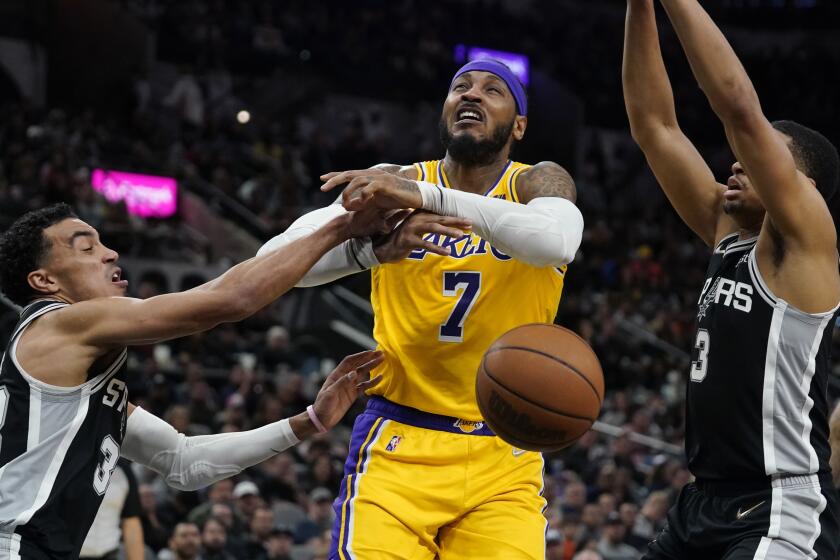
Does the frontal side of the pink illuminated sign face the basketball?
yes

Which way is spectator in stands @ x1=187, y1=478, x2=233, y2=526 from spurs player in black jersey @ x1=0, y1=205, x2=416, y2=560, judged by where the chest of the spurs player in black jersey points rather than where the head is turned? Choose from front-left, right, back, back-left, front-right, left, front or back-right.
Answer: left

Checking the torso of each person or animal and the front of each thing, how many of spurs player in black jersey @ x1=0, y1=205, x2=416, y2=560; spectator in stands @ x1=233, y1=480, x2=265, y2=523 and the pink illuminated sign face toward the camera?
2

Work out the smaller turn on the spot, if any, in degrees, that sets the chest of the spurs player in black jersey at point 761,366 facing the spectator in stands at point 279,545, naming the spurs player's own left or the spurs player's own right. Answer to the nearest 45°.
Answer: approximately 90° to the spurs player's own right

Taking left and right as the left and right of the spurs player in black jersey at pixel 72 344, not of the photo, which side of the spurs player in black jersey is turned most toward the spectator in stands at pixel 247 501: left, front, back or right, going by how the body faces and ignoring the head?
left

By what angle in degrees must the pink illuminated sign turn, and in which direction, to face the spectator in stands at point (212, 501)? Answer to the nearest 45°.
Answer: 0° — it already faces them

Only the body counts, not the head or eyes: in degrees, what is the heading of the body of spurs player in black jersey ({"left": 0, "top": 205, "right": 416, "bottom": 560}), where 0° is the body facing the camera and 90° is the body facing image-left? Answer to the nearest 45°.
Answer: approximately 270°
